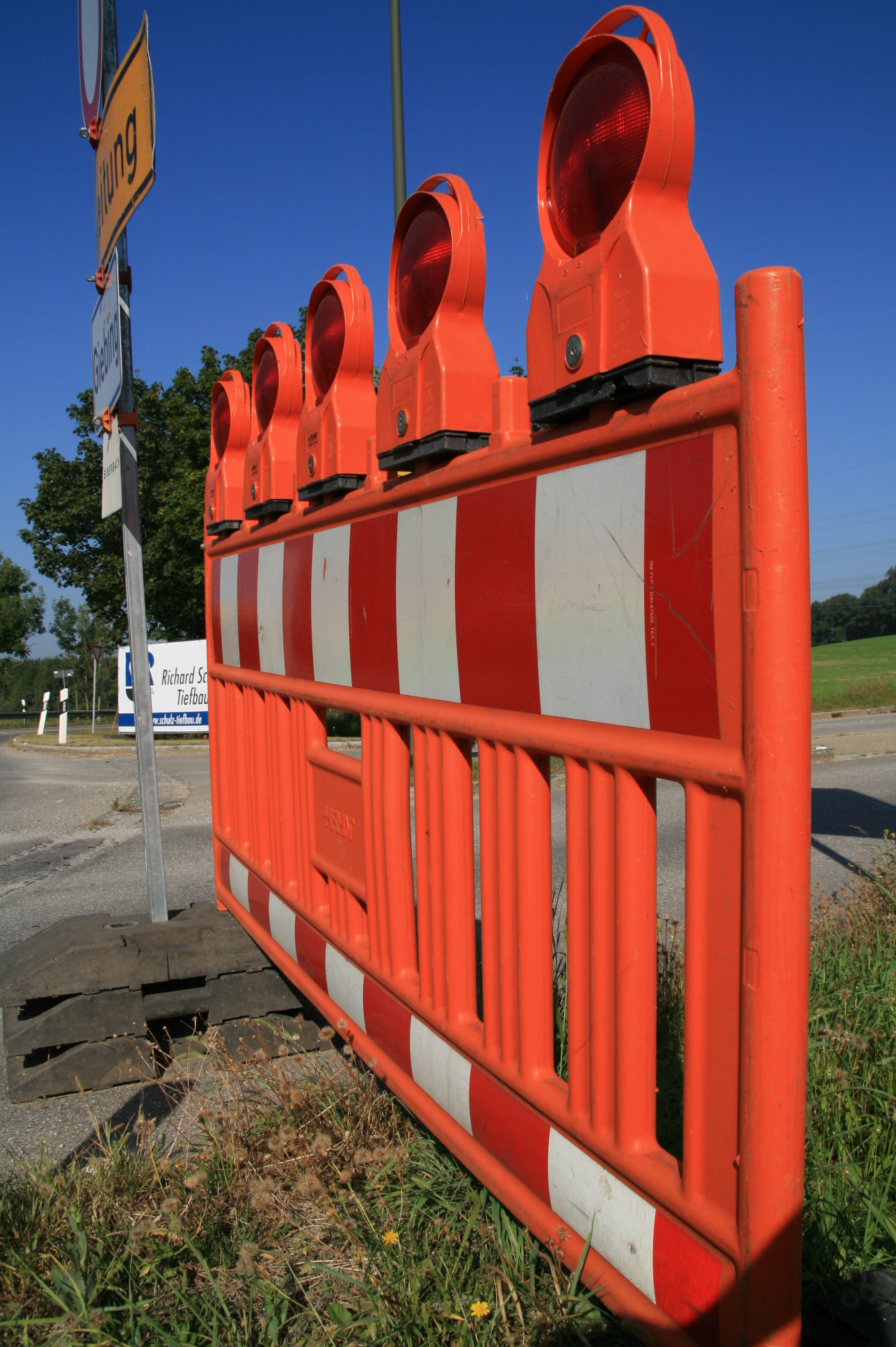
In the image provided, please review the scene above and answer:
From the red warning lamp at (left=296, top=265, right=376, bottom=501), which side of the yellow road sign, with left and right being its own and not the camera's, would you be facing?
left

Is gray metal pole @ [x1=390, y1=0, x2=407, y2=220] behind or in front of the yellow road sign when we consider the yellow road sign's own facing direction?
behind

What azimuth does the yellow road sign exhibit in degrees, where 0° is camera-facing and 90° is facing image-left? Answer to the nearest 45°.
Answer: approximately 45°

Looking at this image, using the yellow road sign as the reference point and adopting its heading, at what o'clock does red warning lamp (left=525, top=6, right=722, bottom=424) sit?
The red warning lamp is roughly at 10 o'clock from the yellow road sign.

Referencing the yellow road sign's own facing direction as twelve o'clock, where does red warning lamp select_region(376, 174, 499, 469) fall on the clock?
The red warning lamp is roughly at 10 o'clock from the yellow road sign.

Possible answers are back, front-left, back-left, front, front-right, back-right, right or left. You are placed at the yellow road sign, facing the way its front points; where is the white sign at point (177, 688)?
back-right
